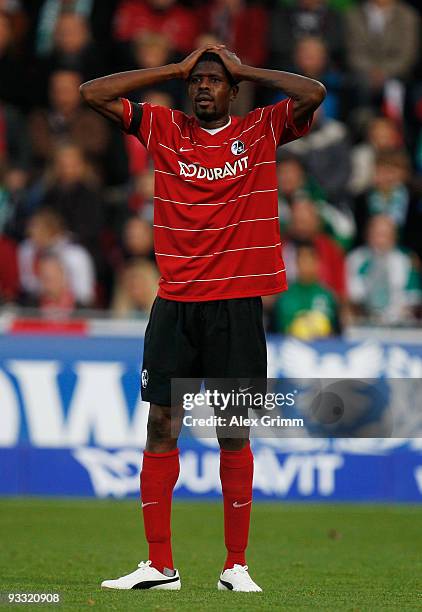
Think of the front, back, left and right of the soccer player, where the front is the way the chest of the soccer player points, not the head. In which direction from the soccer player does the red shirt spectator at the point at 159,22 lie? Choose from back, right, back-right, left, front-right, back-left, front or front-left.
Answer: back

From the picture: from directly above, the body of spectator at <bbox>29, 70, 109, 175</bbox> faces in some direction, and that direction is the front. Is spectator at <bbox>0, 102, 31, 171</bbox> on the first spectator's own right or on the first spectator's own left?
on the first spectator's own right

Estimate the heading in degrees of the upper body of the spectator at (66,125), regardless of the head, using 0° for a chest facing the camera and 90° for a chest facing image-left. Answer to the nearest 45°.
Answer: approximately 0°

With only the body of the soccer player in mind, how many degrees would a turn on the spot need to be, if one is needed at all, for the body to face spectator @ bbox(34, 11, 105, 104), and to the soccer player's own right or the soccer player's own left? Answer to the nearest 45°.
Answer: approximately 180°

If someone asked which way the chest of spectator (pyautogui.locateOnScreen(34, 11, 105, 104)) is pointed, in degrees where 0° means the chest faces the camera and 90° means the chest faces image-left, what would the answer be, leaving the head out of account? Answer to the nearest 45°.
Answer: approximately 0°

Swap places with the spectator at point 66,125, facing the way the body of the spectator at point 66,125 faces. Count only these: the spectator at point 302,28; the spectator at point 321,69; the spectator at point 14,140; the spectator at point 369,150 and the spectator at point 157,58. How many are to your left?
4
